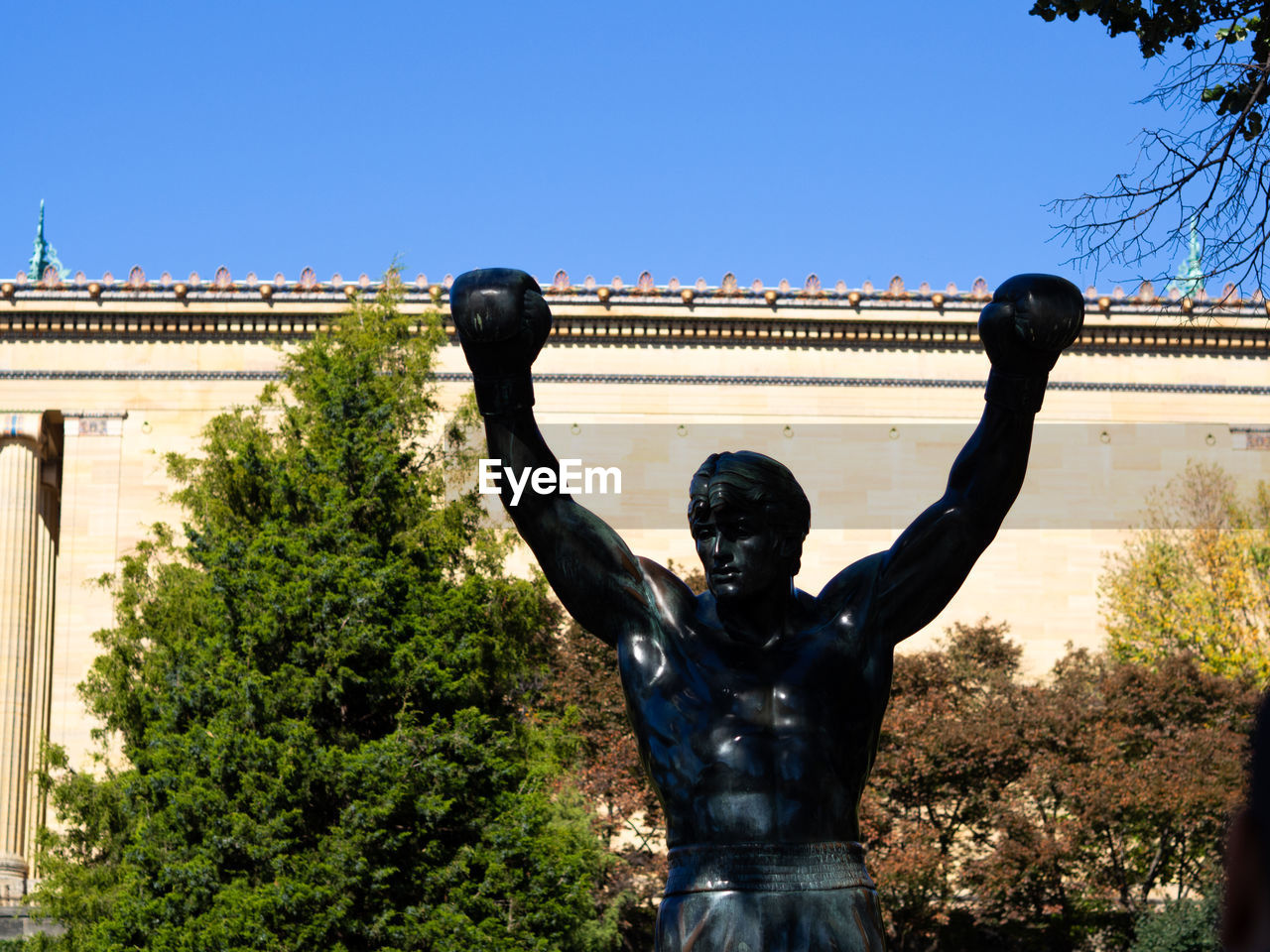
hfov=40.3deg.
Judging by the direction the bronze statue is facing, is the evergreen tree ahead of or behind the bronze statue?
behind

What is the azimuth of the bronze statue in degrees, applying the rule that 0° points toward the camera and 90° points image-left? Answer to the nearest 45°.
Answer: approximately 0°

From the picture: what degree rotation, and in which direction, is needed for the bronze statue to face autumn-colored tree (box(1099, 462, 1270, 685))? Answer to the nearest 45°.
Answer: approximately 180°

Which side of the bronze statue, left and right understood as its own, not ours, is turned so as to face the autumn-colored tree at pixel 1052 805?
back

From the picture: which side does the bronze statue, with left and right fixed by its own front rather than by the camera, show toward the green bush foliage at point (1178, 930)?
back

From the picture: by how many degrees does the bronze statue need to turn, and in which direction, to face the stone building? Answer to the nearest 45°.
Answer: approximately 180°
